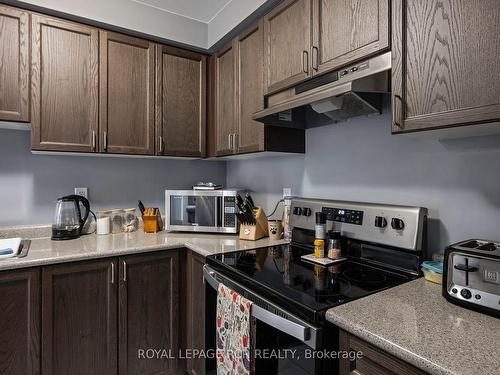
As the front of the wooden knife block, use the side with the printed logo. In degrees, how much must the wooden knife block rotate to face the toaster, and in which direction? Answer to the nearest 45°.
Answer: approximately 90° to its left

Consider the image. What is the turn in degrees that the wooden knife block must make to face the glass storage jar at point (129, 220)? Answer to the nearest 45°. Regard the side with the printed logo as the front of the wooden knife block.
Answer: approximately 45° to its right

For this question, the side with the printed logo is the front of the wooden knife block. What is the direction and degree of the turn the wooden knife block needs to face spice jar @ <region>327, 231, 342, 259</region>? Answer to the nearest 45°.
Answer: approximately 90° to its left

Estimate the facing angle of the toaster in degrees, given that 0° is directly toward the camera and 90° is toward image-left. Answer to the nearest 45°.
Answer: approximately 45°

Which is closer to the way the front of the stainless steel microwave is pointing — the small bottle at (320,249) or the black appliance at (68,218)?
the small bottle

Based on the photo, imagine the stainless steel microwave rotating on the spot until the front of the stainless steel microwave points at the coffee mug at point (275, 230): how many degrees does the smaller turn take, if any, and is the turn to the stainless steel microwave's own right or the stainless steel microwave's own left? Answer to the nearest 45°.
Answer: approximately 45° to the stainless steel microwave's own left

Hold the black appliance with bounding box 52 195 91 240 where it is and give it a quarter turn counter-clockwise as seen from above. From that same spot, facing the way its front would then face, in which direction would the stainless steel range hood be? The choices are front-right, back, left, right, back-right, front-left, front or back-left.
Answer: front-left
